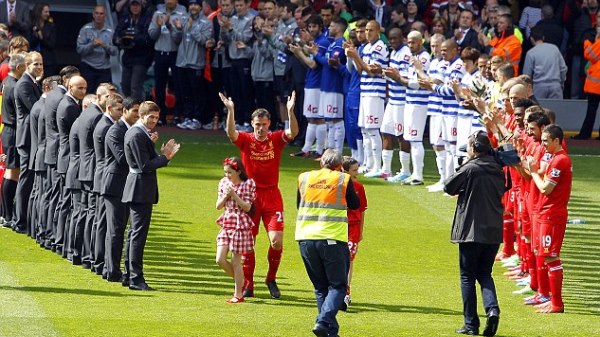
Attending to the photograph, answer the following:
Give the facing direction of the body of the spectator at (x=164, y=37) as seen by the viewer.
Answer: toward the camera

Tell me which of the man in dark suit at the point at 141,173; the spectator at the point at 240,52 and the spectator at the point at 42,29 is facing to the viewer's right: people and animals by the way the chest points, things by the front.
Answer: the man in dark suit

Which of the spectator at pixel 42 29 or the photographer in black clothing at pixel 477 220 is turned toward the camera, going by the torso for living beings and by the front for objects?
the spectator

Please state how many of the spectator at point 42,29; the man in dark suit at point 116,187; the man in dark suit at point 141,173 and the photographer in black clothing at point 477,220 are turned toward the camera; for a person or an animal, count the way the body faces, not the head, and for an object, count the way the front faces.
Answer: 1

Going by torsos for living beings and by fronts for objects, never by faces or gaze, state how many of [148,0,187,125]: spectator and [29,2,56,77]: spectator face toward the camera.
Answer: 2

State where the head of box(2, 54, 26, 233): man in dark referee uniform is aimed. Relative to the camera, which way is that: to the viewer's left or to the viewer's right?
to the viewer's right

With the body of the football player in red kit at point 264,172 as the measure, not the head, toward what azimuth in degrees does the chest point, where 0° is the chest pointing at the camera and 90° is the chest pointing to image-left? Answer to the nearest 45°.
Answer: approximately 0°

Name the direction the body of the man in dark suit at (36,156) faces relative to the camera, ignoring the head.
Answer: to the viewer's right

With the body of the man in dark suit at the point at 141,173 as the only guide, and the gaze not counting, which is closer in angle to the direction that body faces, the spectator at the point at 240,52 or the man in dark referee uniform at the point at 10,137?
the spectator

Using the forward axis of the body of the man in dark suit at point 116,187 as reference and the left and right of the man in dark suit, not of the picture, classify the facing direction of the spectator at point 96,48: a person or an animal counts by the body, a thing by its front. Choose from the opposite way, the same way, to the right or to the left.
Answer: to the right

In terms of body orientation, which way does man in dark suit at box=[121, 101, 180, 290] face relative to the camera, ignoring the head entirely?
to the viewer's right

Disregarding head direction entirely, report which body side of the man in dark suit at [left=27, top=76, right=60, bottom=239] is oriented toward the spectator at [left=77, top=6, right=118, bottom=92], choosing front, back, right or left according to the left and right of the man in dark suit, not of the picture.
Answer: left

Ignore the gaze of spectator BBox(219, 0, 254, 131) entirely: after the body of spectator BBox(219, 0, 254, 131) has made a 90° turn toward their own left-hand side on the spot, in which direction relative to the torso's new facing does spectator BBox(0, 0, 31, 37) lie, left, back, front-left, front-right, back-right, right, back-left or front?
back-right

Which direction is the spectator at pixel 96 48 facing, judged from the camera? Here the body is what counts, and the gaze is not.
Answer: toward the camera
